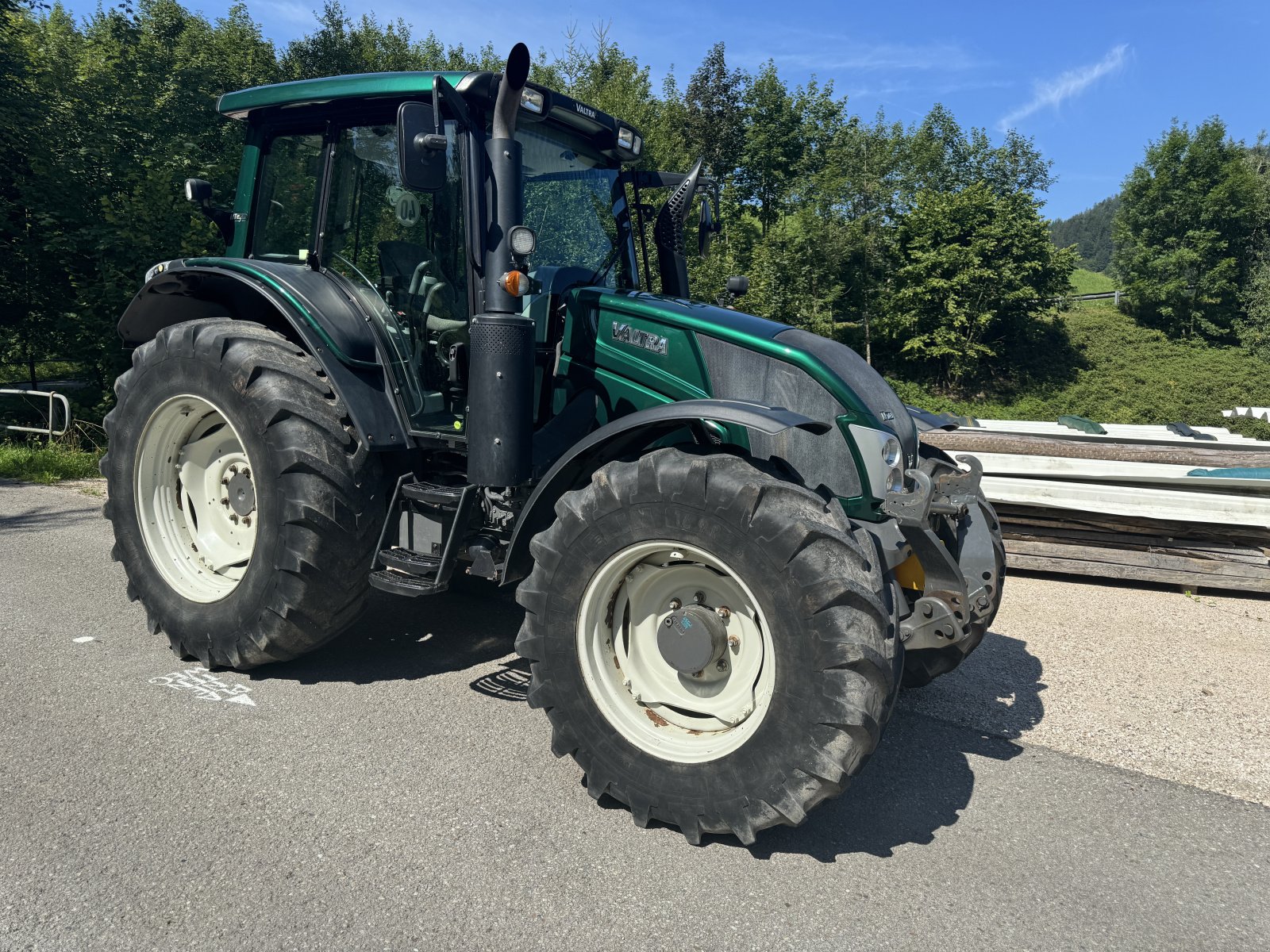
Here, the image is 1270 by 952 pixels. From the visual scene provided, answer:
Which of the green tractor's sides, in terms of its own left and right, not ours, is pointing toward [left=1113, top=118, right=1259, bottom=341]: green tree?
left

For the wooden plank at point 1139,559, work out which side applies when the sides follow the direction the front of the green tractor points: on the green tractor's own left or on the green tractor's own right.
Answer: on the green tractor's own left

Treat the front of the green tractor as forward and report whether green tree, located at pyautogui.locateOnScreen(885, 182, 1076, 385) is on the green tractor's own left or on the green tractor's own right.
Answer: on the green tractor's own left

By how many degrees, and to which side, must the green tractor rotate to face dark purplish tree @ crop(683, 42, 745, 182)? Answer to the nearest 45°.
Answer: approximately 135° to its left

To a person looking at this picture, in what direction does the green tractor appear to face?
facing the viewer and to the right of the viewer

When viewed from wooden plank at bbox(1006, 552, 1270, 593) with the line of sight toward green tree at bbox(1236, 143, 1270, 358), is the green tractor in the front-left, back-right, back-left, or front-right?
back-left

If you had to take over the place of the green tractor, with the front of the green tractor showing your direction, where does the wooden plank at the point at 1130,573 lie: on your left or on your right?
on your left

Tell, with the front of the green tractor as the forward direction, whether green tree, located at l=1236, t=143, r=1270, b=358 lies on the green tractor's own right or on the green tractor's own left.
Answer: on the green tractor's own left

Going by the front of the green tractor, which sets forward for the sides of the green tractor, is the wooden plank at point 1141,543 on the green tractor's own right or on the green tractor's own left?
on the green tractor's own left

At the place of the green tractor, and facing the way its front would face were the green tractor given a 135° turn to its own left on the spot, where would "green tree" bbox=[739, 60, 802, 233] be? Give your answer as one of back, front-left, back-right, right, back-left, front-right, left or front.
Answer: front
